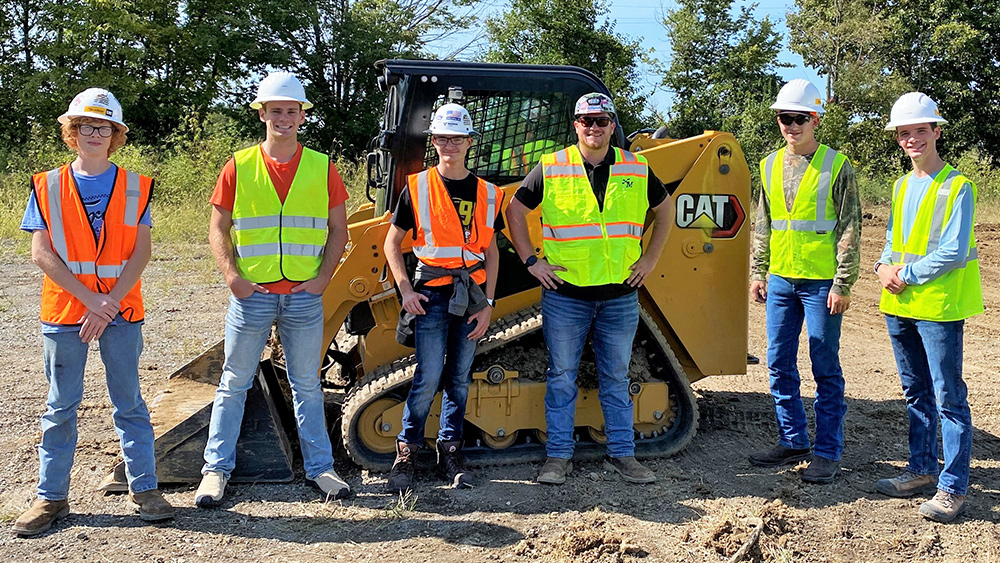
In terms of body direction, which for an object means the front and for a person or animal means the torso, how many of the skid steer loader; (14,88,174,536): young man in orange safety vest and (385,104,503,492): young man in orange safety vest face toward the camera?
2

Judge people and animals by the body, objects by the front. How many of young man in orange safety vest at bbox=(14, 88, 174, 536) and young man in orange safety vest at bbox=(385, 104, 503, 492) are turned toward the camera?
2

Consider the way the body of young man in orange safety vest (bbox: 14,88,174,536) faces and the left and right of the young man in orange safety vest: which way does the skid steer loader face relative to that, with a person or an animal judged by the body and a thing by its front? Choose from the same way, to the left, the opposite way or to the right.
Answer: to the right

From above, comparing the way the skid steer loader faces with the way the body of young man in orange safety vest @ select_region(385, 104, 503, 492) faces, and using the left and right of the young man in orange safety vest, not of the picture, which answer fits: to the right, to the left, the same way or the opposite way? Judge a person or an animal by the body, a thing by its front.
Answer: to the right

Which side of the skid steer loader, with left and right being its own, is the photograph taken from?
left

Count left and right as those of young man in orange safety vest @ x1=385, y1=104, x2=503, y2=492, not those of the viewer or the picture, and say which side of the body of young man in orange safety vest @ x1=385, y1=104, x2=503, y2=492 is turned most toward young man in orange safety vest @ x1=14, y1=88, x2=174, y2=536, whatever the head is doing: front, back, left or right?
right

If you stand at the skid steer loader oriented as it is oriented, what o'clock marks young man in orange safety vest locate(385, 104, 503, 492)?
The young man in orange safety vest is roughly at 10 o'clock from the skid steer loader.

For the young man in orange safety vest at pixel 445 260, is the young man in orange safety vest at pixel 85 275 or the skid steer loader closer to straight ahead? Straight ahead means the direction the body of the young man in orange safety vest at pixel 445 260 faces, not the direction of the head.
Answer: the young man in orange safety vest

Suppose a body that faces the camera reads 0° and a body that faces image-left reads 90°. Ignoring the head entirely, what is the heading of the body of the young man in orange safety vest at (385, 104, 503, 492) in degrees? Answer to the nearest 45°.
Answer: approximately 0°
